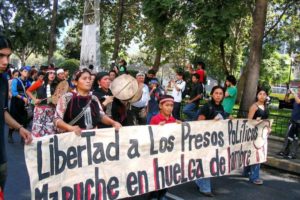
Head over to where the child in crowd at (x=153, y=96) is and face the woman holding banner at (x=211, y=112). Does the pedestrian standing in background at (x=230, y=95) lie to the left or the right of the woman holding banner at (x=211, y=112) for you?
left

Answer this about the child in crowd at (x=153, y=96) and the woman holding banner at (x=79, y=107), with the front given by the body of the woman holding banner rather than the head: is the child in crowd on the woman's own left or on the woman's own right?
on the woman's own left

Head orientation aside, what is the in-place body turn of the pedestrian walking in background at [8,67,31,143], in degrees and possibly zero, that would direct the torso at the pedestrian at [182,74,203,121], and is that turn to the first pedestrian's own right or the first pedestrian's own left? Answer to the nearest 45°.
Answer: approximately 45° to the first pedestrian's own left

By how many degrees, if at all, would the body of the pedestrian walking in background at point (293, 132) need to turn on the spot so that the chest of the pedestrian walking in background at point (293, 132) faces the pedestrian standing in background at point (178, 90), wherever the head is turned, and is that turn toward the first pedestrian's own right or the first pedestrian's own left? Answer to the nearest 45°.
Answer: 0° — they already face them

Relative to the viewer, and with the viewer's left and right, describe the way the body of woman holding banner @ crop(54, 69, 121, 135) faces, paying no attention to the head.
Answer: facing the viewer and to the right of the viewer

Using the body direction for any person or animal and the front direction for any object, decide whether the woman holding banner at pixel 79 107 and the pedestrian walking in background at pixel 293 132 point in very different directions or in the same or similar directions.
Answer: very different directions

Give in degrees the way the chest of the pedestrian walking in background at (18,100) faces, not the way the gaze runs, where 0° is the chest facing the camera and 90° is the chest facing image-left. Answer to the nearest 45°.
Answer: approximately 315°
